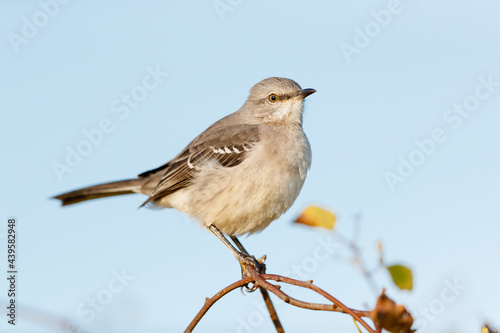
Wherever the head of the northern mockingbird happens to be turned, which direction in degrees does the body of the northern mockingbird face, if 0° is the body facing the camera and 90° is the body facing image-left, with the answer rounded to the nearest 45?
approximately 270°
